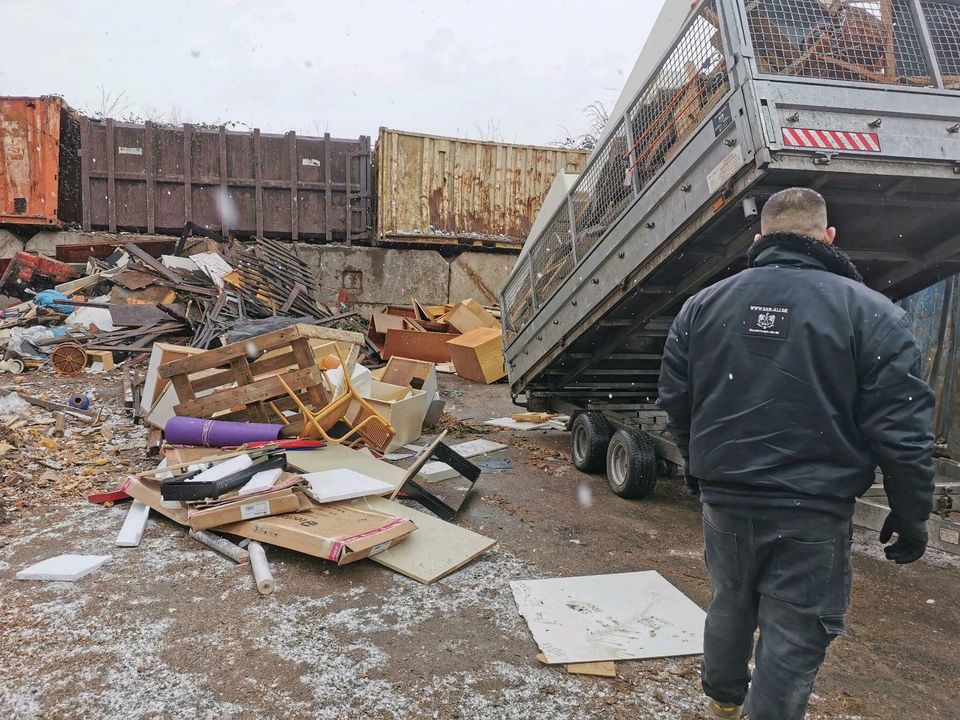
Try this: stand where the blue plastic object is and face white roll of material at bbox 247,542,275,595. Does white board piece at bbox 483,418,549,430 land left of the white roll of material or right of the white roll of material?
left

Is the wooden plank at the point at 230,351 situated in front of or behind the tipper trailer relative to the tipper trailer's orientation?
behind

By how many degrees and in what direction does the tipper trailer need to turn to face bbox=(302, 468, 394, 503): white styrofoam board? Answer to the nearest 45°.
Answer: approximately 135° to its right

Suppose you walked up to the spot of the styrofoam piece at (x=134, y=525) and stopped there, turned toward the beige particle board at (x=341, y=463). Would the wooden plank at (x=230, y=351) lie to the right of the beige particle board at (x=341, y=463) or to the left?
left

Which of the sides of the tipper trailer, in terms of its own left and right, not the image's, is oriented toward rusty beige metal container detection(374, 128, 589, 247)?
back

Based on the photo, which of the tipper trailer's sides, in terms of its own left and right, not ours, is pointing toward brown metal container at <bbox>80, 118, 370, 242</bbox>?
back

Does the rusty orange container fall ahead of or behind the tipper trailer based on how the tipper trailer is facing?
behind

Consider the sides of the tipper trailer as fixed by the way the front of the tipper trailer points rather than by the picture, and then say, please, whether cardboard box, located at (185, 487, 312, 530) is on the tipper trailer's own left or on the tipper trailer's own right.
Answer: on the tipper trailer's own right
